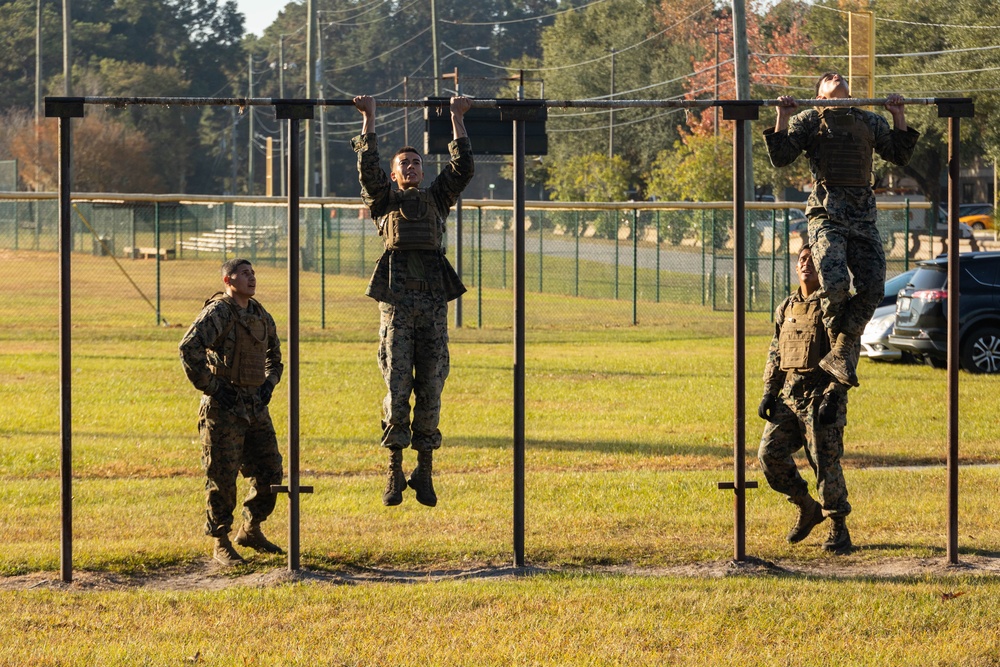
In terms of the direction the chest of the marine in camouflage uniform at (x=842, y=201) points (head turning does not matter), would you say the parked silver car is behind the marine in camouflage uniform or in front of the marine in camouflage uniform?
behind

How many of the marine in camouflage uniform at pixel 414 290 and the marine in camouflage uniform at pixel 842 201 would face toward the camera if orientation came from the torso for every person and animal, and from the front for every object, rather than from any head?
2

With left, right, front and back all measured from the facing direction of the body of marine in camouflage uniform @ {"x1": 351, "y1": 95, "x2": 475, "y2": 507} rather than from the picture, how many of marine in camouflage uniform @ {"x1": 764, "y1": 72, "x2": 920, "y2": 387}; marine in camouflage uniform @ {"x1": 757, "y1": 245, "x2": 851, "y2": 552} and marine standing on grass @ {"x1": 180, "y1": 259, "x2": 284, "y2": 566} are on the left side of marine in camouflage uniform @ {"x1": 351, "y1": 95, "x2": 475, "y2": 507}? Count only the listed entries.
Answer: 2

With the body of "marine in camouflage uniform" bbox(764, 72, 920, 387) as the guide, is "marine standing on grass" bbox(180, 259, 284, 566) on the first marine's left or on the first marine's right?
on the first marine's right

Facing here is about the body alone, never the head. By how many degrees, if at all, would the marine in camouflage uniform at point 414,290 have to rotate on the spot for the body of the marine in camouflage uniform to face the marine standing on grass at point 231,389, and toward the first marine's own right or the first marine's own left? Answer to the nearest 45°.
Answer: approximately 90° to the first marine's own right

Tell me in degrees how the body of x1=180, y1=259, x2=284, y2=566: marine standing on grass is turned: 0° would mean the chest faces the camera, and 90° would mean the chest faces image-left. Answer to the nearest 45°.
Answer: approximately 315°

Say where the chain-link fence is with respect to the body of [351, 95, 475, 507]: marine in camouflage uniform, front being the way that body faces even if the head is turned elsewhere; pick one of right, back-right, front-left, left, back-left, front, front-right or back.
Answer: back

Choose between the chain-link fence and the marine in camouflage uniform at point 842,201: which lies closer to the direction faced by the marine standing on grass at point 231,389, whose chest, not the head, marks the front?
the marine in camouflage uniform

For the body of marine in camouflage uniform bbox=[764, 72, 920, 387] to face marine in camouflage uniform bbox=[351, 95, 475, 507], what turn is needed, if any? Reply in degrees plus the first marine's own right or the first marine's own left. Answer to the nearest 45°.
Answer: approximately 90° to the first marine's own right

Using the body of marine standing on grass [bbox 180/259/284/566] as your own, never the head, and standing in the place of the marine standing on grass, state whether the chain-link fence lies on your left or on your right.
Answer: on your left

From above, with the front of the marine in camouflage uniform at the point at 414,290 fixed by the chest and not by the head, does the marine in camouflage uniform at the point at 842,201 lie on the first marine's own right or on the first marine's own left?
on the first marine's own left

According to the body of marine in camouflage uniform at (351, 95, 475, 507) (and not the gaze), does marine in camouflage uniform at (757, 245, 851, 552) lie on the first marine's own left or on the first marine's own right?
on the first marine's own left
